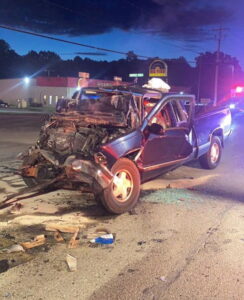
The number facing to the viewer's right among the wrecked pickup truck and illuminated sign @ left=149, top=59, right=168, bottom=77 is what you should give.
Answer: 0

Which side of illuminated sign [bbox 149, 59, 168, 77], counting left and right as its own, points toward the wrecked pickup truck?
front

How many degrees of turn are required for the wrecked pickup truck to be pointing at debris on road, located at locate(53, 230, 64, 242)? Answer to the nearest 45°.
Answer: approximately 45° to its left

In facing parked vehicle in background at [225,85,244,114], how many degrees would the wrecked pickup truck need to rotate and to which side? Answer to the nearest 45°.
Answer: approximately 135° to its right

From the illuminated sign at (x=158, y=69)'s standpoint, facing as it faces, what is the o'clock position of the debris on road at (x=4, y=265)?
The debris on road is roughly at 12 o'clock from the illuminated sign.

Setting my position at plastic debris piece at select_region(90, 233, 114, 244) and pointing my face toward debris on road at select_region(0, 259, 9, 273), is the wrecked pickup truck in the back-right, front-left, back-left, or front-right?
back-right

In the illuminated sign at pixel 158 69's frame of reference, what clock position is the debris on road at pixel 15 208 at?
The debris on road is roughly at 12 o'clock from the illuminated sign.

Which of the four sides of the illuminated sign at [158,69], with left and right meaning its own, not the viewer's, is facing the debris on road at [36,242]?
front

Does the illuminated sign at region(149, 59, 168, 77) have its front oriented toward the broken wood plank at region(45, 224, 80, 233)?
yes

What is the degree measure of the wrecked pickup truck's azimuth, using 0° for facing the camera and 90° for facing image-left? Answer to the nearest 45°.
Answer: approximately 45°

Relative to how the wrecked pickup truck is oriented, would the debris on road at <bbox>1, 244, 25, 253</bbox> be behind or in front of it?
in front

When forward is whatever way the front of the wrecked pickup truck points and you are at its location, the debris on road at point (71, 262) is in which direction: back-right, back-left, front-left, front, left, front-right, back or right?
front-left
